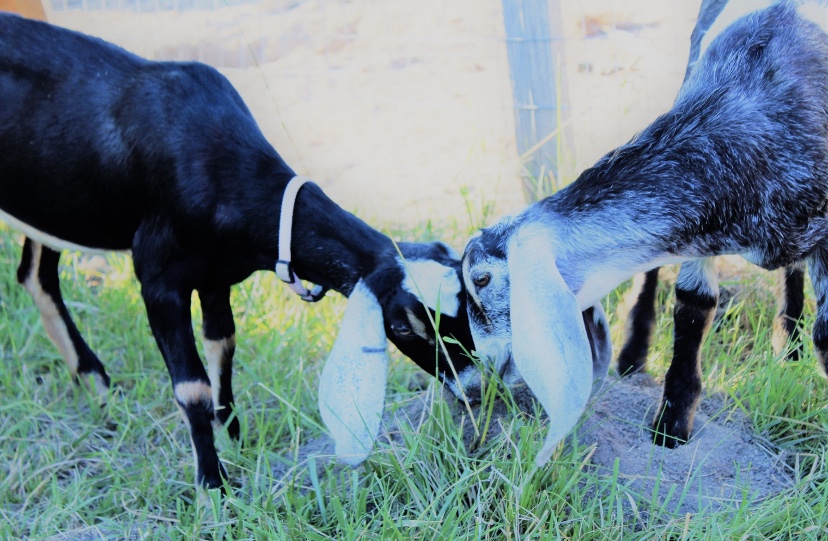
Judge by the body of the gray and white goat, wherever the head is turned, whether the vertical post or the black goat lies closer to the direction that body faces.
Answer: the black goat

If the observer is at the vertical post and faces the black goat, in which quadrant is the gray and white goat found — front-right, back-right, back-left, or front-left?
front-left

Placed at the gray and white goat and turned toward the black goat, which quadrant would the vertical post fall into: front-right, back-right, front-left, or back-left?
front-right

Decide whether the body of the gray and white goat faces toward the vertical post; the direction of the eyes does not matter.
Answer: no

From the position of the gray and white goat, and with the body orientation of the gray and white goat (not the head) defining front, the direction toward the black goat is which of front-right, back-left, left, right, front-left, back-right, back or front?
front

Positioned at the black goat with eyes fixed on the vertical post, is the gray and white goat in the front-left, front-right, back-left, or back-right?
front-right

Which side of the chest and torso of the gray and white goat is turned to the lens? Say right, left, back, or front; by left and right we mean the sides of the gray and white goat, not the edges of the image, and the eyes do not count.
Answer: left
